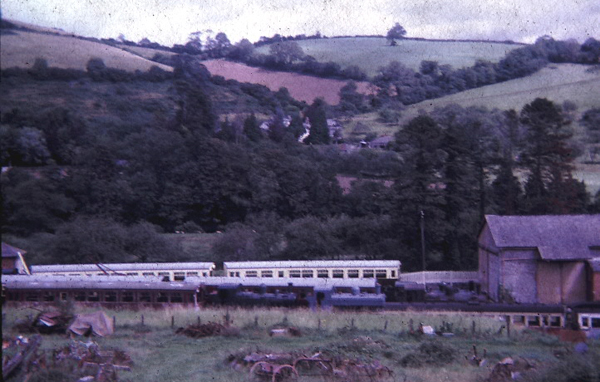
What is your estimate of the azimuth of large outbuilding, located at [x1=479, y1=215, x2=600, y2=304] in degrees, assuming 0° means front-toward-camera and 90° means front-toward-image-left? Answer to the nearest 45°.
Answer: approximately 0°

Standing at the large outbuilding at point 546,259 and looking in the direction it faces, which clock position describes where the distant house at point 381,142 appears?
The distant house is roughly at 5 o'clock from the large outbuilding.

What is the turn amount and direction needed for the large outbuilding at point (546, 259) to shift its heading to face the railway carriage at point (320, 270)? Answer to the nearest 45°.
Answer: approximately 90° to its right

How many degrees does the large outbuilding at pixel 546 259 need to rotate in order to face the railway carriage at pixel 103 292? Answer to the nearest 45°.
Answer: approximately 45° to its right

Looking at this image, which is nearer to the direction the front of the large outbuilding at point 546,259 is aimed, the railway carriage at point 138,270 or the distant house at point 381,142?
the railway carriage

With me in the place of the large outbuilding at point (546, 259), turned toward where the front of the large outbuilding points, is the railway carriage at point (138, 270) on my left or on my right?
on my right

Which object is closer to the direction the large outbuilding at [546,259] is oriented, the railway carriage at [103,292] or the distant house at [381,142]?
the railway carriage

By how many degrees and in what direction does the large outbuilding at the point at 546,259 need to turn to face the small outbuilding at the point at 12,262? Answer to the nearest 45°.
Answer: approximately 90° to its right

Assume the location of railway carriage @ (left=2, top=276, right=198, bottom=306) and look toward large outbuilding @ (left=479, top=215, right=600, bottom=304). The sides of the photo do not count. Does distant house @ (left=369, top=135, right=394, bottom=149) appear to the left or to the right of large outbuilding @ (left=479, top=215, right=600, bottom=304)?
left
